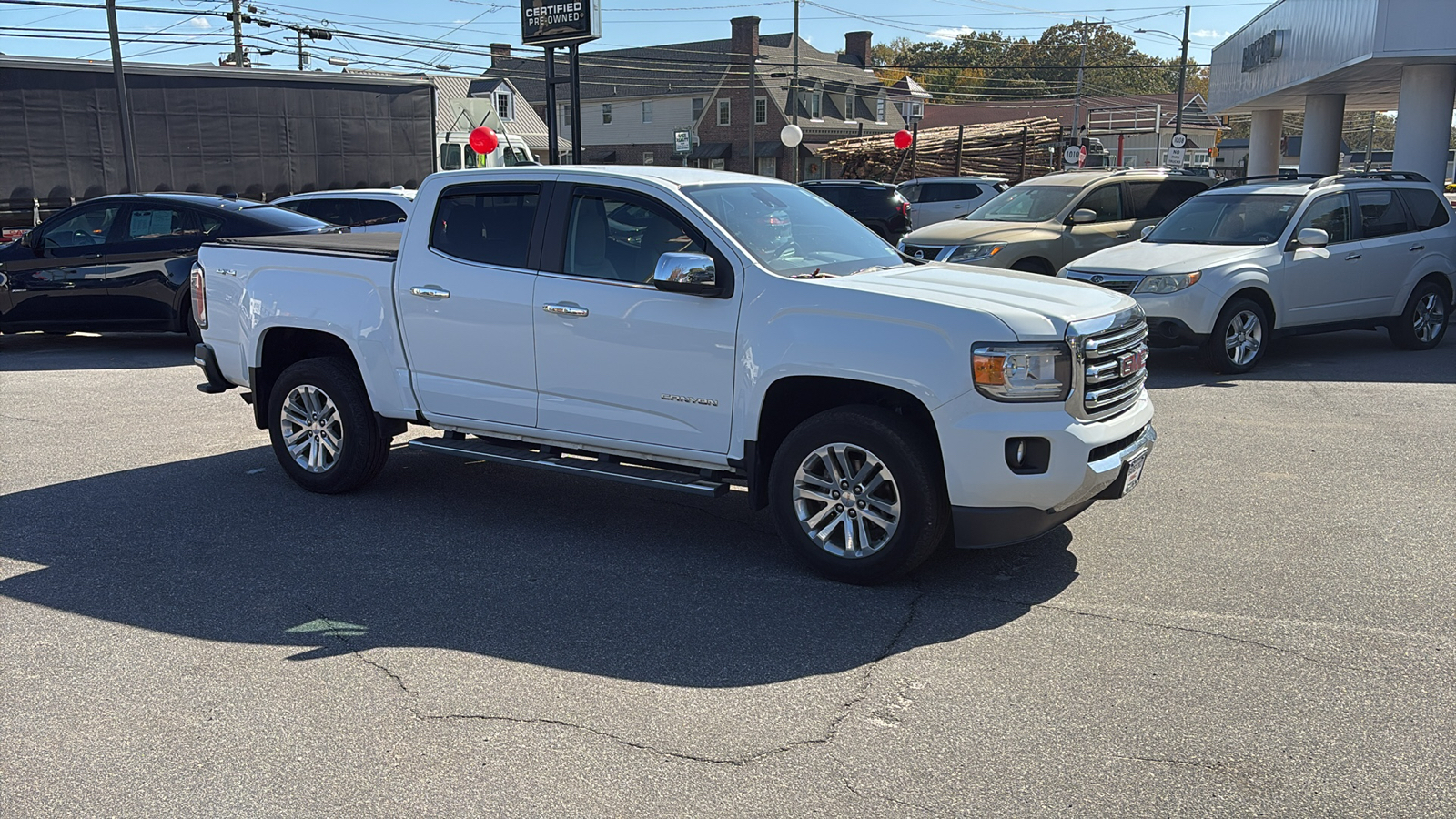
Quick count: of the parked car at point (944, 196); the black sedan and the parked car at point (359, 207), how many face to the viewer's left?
3

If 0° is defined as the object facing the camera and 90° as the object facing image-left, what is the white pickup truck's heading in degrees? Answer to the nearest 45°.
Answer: approximately 315°

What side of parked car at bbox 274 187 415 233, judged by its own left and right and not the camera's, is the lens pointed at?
left

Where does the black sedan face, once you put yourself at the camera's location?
facing to the left of the viewer

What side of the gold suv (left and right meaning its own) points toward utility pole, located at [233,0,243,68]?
right

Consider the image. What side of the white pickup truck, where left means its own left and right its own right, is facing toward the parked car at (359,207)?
back

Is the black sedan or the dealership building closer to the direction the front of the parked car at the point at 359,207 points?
the black sedan

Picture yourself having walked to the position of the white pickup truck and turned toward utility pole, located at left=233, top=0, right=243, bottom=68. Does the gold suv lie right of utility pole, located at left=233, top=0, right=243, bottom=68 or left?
right

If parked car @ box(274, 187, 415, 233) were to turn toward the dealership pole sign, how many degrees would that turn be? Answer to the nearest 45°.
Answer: approximately 90° to its right

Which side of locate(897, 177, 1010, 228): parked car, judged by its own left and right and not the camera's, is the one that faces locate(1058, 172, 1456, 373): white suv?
left

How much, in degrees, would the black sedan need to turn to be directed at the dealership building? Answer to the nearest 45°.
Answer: approximately 180°

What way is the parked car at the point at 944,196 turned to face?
to the viewer's left

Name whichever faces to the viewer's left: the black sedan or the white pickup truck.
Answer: the black sedan

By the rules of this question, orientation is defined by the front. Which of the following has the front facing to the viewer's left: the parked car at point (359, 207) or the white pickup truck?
the parked car

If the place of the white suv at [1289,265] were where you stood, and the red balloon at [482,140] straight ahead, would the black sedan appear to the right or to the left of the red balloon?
left

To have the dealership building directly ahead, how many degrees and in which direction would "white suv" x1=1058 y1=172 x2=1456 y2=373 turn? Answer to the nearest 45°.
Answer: approximately 135° to its right

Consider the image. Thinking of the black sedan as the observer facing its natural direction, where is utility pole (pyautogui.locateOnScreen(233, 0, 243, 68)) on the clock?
The utility pole is roughly at 3 o'clock from the black sedan.

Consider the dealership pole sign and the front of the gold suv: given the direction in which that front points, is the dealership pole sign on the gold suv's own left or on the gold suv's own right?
on the gold suv's own right
